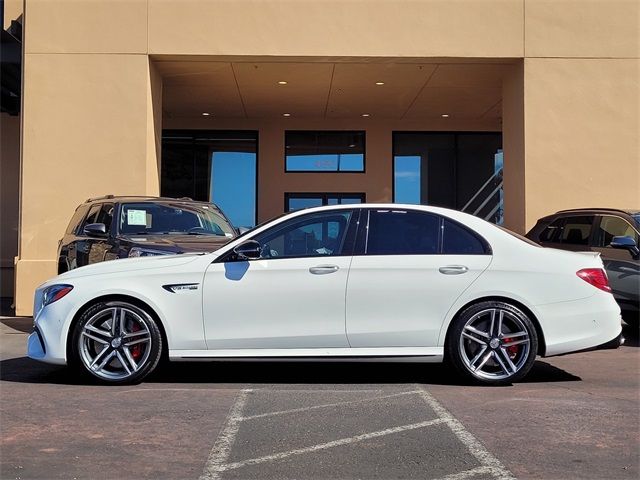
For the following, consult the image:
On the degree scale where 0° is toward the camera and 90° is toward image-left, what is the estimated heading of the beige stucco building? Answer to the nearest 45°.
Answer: approximately 0°

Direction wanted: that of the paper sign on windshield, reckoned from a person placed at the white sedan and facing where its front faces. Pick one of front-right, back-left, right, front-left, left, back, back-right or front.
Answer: front-right

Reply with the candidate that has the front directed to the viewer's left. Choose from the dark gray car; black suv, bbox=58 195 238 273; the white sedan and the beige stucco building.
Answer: the white sedan

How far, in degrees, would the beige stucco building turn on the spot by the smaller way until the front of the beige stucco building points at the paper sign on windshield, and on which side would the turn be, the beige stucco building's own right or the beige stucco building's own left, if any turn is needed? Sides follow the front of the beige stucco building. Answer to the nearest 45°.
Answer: approximately 45° to the beige stucco building's own right

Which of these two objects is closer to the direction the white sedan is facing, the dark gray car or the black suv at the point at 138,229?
the black suv

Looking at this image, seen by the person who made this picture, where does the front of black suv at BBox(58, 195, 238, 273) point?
facing the viewer and to the right of the viewer

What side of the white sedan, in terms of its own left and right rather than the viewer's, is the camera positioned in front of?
left

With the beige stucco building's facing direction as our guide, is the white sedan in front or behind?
in front

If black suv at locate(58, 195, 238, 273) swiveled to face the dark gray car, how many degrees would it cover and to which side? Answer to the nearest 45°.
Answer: approximately 45° to its left

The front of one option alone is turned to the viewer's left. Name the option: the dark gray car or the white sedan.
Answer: the white sedan
